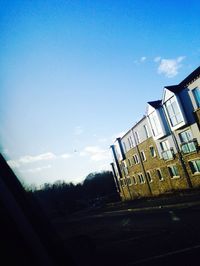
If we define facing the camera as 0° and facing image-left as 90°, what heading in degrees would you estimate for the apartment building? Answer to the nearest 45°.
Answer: approximately 45°
